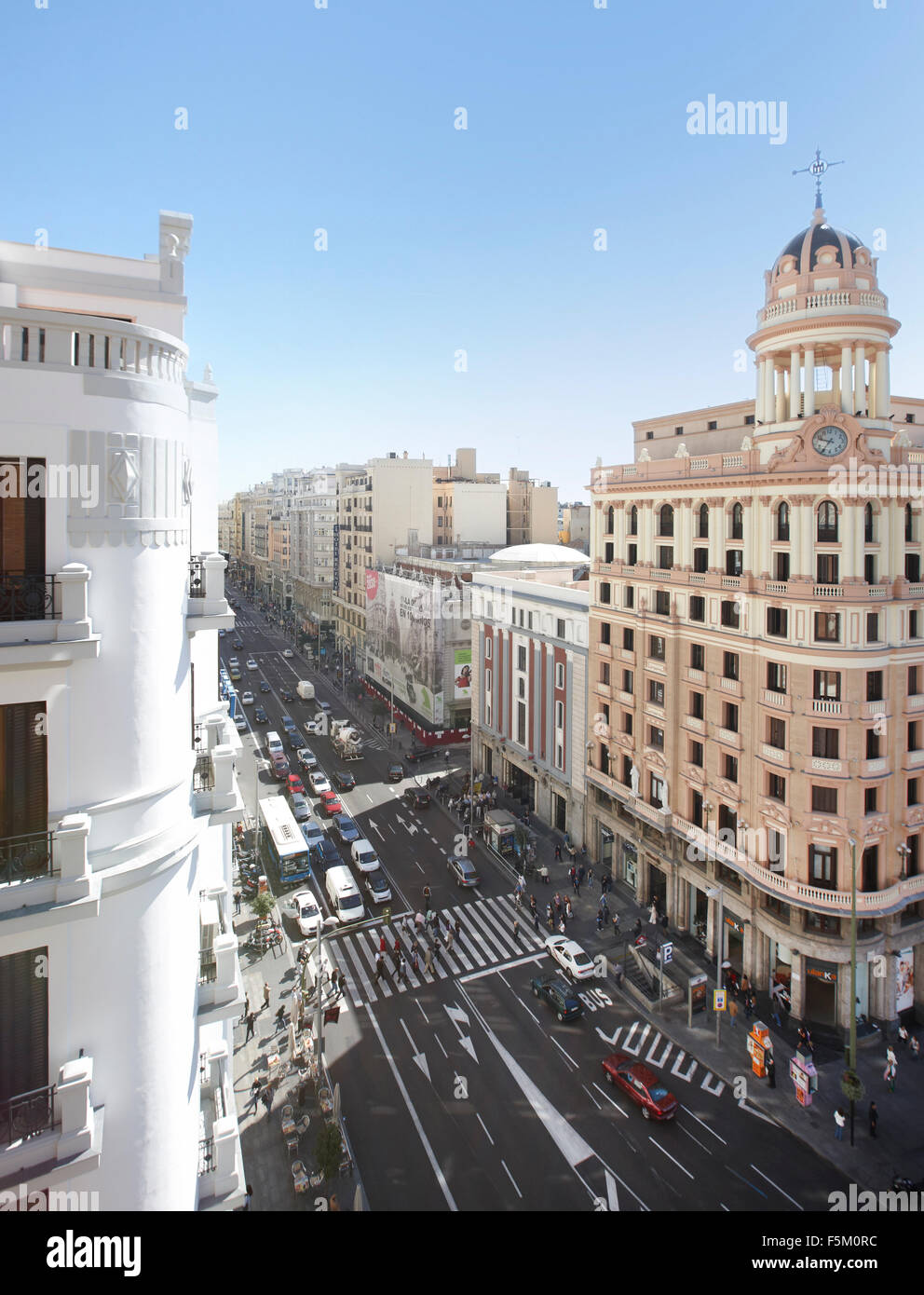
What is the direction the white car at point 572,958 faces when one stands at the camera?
facing away from the viewer and to the left of the viewer

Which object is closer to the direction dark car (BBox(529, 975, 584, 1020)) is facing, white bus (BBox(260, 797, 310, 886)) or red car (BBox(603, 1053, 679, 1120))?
the white bus

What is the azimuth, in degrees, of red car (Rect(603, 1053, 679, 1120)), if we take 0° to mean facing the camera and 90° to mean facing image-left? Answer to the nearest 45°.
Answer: approximately 135°

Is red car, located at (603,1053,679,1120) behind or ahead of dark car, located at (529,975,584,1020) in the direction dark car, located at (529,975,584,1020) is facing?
behind

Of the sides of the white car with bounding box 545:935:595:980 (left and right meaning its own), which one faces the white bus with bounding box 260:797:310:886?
front

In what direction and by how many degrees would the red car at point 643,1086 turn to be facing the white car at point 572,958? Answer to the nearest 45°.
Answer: approximately 45° to its right

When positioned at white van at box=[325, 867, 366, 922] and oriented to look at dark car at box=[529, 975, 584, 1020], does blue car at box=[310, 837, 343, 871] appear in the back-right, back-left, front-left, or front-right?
back-left

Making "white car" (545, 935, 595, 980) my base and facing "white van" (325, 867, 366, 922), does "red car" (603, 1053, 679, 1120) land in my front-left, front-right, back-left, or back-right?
back-left
